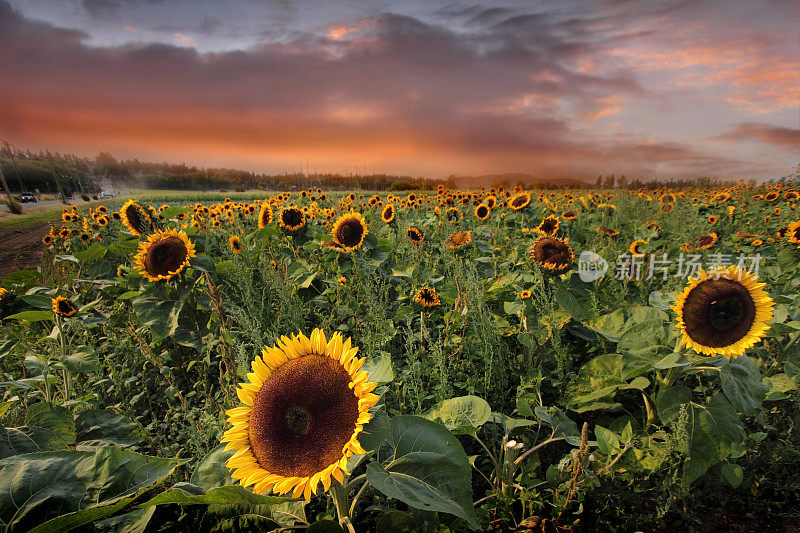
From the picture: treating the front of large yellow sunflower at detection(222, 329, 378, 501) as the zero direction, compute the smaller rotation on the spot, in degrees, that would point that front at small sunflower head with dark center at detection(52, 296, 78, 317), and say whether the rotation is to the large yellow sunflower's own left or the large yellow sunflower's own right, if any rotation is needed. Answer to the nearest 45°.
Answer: approximately 90° to the large yellow sunflower's own right

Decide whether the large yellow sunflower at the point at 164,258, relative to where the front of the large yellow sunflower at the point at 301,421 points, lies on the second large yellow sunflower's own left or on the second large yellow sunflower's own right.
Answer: on the second large yellow sunflower's own right

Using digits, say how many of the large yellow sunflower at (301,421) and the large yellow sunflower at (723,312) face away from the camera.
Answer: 0

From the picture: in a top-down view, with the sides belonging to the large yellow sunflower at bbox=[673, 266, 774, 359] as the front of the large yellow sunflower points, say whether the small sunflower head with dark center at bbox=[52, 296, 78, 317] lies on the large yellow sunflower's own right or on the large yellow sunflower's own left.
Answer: on the large yellow sunflower's own right

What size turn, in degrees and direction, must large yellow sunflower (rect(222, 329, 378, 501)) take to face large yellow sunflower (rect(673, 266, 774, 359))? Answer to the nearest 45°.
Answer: approximately 135° to its left

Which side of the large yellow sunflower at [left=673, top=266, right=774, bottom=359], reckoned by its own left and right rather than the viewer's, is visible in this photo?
front

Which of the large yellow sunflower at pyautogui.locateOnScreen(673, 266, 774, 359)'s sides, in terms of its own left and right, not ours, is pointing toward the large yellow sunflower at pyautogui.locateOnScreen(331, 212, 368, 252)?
right

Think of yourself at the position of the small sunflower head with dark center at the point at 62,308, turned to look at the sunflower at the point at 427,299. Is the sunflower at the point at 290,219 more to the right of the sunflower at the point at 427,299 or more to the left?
left

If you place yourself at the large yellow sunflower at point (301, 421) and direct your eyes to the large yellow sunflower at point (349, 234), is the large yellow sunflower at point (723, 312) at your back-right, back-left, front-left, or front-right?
front-right

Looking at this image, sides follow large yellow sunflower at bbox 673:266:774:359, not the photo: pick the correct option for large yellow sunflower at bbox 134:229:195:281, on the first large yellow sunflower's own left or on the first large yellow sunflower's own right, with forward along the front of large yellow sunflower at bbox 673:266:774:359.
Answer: on the first large yellow sunflower's own right

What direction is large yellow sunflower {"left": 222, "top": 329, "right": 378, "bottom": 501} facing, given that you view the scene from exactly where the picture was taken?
facing the viewer and to the left of the viewer
